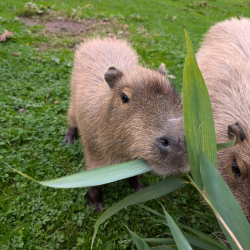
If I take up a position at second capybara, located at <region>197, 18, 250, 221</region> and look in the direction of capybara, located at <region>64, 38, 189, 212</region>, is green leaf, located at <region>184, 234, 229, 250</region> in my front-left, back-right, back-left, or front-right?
front-left

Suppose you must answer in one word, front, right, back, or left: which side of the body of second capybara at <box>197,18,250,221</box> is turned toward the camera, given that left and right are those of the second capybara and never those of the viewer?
front

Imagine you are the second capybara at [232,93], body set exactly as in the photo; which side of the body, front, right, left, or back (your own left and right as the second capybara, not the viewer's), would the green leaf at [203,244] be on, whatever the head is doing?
front

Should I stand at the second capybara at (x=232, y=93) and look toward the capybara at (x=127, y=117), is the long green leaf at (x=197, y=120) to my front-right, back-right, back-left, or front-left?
front-left

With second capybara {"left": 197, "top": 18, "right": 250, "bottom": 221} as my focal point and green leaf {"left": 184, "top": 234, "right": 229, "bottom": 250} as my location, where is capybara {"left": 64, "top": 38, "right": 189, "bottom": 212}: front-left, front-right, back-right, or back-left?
front-left

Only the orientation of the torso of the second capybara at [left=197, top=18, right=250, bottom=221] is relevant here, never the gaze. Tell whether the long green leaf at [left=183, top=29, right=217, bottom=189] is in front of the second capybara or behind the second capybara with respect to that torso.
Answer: in front

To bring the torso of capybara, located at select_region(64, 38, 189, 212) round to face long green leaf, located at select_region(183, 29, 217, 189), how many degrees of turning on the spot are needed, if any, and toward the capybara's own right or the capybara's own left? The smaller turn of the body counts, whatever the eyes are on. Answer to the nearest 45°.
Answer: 0° — it already faces it

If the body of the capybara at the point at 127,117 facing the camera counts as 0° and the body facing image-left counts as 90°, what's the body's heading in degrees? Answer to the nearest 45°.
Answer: approximately 315°

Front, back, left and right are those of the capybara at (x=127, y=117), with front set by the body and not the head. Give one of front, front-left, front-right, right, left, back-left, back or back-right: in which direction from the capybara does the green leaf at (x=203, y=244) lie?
front

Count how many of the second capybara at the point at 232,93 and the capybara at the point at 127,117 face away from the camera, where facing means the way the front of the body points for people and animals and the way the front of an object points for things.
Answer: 0
